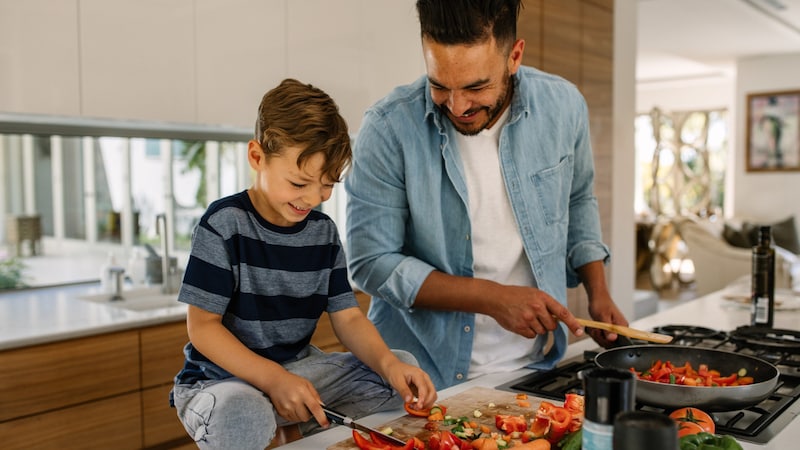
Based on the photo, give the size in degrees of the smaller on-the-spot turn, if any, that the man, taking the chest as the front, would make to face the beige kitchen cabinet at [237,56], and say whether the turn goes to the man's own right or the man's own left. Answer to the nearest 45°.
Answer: approximately 135° to the man's own right

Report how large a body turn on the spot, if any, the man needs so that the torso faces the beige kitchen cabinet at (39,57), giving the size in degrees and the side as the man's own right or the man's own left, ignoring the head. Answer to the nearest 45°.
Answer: approximately 135° to the man's own right

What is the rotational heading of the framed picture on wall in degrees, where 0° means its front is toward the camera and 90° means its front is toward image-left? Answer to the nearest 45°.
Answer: approximately 45°

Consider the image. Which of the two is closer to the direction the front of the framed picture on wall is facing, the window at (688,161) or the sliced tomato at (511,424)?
the sliced tomato

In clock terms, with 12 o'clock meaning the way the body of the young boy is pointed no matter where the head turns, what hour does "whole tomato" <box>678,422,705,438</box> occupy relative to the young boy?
The whole tomato is roughly at 12 o'clock from the young boy.

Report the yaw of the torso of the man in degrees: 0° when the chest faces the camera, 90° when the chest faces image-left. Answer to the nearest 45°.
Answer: approximately 0°

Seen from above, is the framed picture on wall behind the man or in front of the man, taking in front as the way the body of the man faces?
behind
